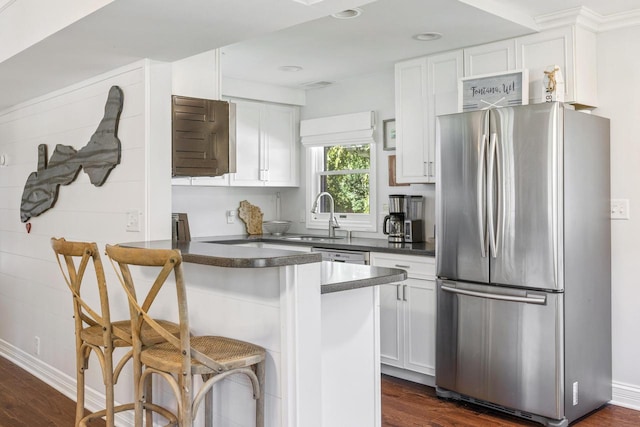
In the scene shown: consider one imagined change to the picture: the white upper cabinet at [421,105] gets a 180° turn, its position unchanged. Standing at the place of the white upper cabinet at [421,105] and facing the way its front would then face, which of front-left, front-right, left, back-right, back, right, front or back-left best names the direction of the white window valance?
left

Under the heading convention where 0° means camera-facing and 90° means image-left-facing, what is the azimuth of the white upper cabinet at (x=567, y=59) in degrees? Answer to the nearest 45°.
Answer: approximately 45°

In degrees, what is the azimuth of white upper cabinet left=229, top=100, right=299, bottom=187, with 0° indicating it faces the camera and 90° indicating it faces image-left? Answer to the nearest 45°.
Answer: approximately 315°

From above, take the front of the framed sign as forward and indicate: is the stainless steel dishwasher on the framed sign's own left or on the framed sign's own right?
on the framed sign's own right

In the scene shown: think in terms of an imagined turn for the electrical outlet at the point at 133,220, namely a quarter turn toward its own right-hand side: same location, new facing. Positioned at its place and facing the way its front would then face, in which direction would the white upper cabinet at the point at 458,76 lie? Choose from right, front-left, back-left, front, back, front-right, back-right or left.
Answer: back-right

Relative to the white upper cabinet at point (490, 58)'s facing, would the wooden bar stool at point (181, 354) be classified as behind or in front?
in front

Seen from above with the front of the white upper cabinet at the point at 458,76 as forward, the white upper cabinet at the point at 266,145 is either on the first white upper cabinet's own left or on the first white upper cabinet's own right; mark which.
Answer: on the first white upper cabinet's own right

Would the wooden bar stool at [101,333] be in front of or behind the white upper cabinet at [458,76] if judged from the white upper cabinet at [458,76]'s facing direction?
in front

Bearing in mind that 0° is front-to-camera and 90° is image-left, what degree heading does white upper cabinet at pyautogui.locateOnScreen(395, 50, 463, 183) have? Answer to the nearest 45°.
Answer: approximately 45°

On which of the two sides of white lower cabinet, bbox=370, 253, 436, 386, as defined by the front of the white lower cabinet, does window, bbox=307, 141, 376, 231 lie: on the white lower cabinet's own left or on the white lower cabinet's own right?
on the white lower cabinet's own right
